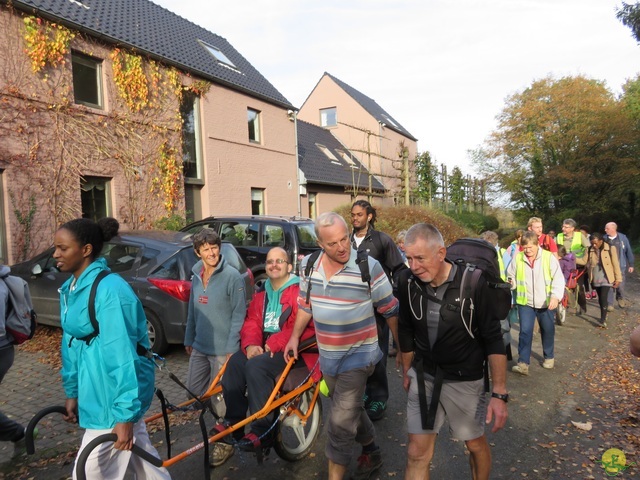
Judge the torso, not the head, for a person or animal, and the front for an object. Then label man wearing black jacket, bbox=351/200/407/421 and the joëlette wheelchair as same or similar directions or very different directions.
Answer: same or similar directions

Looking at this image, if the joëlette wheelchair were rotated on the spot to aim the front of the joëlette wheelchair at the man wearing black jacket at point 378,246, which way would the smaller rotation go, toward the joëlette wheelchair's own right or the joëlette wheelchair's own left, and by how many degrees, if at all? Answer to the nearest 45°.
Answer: approximately 180°

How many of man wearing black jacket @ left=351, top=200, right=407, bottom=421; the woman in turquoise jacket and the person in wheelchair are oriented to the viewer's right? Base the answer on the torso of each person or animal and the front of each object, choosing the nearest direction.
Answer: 0

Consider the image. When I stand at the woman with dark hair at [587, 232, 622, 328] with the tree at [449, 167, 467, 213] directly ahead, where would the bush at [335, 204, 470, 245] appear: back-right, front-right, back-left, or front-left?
front-left

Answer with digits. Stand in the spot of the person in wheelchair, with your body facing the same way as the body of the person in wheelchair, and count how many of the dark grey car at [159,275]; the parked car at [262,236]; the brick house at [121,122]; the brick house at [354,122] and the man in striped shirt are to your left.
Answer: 1

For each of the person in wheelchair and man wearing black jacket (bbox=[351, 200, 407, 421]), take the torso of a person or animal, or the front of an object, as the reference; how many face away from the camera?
0

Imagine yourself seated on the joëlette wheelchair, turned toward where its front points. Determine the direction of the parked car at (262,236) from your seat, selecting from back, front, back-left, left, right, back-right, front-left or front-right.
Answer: back-right

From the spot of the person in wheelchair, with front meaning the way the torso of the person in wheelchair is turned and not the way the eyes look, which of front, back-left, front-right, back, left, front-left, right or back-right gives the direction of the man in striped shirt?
left

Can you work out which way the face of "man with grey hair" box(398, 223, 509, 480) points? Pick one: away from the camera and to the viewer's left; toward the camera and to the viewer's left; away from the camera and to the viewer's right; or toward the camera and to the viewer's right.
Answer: toward the camera and to the viewer's left

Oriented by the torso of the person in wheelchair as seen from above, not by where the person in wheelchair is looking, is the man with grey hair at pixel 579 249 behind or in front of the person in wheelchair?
behind

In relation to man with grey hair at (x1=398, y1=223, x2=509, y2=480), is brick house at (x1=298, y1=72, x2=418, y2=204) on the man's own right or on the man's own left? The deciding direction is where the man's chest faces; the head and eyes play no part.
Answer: on the man's own right

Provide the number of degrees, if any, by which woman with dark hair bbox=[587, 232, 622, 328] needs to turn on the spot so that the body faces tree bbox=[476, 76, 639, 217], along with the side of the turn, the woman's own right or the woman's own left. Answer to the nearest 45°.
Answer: approximately 135° to the woman's own right

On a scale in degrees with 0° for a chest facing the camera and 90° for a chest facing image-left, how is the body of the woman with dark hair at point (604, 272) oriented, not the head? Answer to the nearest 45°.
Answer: approximately 45°

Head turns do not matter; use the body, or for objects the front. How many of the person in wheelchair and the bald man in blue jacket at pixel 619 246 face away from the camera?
0

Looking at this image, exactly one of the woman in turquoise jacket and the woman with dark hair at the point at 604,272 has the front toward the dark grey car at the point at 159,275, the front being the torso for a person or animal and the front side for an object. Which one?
the woman with dark hair

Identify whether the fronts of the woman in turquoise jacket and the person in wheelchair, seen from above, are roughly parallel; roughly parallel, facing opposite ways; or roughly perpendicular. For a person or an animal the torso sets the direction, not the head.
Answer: roughly parallel
